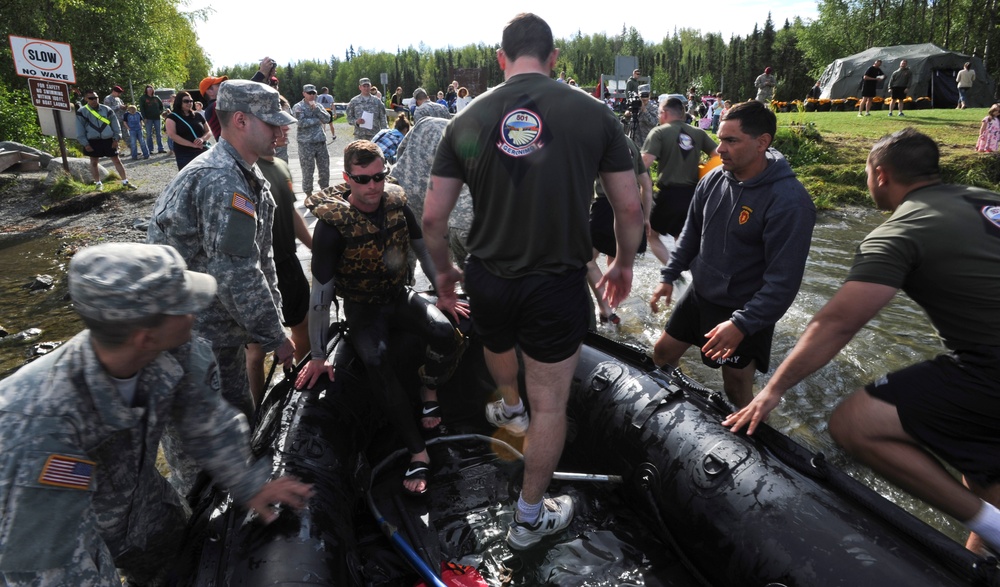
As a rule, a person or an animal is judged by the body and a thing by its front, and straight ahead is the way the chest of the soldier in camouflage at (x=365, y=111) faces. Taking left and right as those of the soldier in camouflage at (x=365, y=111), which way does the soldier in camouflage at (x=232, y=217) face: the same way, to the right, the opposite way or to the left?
to the left

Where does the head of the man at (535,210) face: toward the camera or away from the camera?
away from the camera

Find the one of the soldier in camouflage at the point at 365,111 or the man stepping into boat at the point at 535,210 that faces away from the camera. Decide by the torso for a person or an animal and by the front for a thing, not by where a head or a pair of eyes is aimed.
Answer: the man stepping into boat

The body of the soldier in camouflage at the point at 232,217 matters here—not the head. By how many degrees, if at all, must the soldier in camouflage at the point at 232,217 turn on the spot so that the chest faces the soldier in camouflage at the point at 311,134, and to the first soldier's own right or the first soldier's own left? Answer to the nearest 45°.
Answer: approximately 90° to the first soldier's own left

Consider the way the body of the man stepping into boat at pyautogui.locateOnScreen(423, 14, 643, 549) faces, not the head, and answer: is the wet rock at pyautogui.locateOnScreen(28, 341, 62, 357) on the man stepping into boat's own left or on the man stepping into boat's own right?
on the man stepping into boat's own left

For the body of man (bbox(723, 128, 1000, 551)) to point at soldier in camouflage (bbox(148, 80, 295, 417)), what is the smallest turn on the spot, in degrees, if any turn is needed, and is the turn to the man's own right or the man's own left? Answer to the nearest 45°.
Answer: approximately 45° to the man's own left
